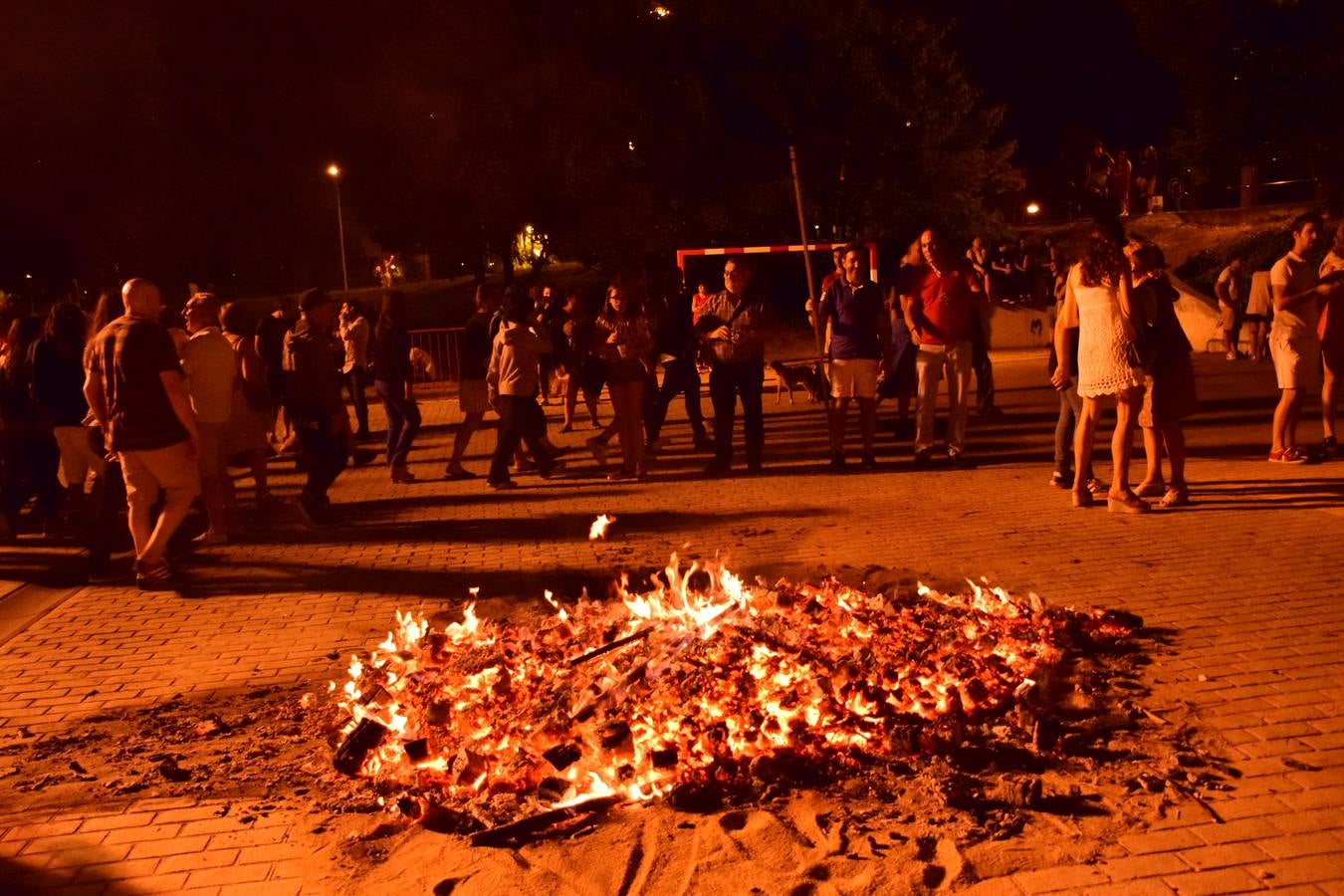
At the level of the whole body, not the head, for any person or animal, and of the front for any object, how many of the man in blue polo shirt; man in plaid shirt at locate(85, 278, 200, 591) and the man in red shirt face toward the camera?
2

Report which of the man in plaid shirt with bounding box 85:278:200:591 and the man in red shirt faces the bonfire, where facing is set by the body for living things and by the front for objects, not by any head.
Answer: the man in red shirt

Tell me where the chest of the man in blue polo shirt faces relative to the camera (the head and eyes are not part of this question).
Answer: toward the camera

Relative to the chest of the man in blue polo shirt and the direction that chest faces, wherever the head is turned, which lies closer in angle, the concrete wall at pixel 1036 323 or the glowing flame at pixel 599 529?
the glowing flame

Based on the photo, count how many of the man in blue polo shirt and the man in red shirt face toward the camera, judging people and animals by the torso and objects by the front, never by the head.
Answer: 2

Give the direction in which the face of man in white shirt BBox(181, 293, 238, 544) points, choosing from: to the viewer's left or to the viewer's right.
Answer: to the viewer's left

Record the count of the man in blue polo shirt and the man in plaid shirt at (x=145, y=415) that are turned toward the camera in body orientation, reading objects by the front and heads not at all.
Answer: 1

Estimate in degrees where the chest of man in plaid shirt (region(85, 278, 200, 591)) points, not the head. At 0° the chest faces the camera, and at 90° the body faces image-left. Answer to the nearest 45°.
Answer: approximately 225°

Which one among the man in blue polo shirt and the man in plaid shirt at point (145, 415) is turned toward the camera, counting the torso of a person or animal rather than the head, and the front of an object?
the man in blue polo shirt

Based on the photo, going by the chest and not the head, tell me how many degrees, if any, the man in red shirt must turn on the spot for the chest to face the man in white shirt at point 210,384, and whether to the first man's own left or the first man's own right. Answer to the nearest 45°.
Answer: approximately 45° to the first man's own right

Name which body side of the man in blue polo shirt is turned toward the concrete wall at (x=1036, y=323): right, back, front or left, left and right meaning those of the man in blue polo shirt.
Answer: back

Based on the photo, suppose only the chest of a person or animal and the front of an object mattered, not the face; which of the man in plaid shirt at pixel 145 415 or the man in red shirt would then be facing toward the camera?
the man in red shirt

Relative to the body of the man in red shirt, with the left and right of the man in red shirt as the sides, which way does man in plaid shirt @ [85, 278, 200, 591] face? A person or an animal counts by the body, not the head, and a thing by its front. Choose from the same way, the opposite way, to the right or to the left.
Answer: the opposite way
